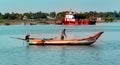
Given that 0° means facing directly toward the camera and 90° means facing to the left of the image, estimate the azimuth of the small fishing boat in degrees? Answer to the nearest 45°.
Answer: approximately 270°
